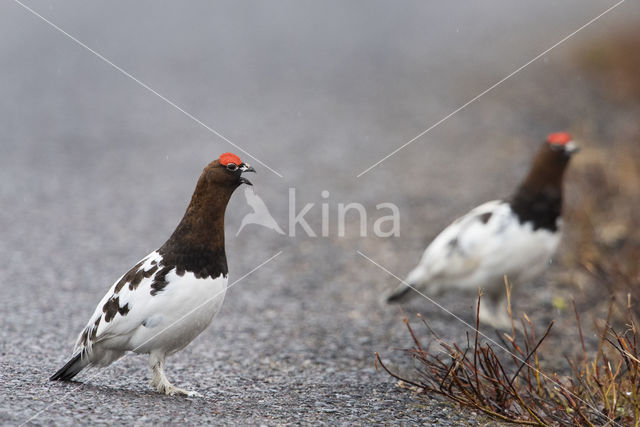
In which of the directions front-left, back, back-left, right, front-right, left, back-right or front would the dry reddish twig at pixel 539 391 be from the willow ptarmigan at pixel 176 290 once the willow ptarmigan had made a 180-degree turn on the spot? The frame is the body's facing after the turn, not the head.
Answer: back

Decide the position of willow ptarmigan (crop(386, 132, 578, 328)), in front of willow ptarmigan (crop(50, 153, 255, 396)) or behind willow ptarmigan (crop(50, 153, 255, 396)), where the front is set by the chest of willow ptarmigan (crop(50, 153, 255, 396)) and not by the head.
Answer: in front

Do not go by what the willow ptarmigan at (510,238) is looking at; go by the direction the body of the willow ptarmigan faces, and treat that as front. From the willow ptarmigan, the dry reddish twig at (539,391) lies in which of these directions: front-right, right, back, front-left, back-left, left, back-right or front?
right

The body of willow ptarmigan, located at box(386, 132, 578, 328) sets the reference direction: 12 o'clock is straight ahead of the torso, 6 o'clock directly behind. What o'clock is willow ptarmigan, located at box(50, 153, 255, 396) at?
willow ptarmigan, located at box(50, 153, 255, 396) is roughly at 4 o'clock from willow ptarmigan, located at box(386, 132, 578, 328).

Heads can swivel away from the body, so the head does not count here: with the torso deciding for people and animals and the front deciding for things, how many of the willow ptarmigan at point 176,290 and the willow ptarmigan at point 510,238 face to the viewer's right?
2

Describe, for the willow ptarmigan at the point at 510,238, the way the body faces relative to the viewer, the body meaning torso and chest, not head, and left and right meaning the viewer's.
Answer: facing to the right of the viewer

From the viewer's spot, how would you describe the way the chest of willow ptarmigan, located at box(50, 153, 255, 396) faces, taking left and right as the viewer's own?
facing to the right of the viewer
